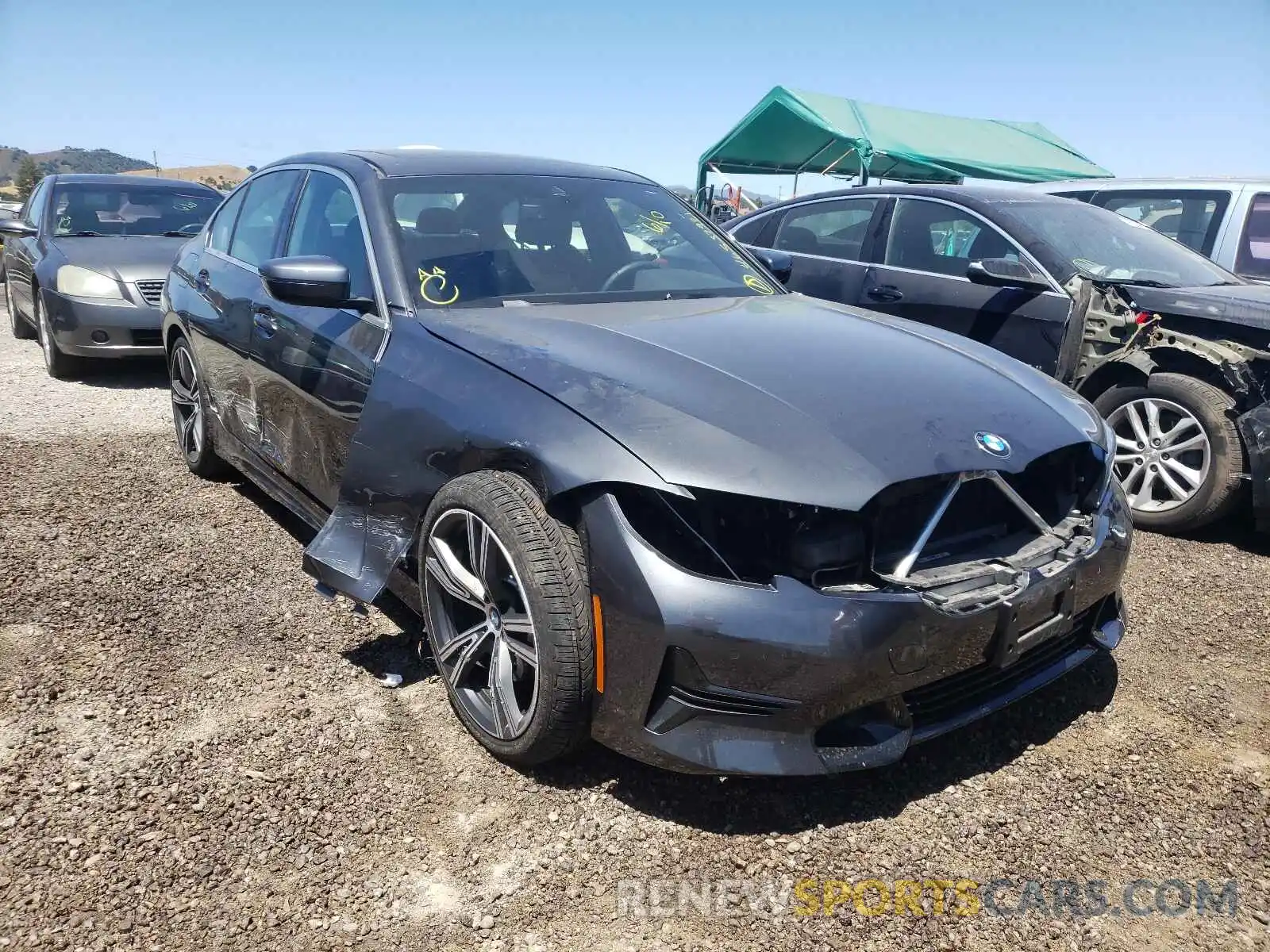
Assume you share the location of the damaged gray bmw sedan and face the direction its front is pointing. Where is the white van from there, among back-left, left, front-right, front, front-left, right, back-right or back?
left

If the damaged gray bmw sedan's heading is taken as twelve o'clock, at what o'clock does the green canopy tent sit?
The green canopy tent is roughly at 8 o'clock from the damaged gray bmw sedan.

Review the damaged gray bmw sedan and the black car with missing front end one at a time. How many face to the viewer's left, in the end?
0

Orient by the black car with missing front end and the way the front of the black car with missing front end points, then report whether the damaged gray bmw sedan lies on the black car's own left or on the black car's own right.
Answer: on the black car's own right

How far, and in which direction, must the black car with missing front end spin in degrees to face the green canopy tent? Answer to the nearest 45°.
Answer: approximately 135° to its left

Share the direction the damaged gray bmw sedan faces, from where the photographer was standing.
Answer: facing the viewer and to the right of the viewer

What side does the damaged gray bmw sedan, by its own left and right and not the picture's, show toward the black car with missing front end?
left

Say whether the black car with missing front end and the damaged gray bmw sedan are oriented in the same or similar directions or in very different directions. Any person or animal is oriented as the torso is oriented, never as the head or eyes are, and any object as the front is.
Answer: same or similar directions
